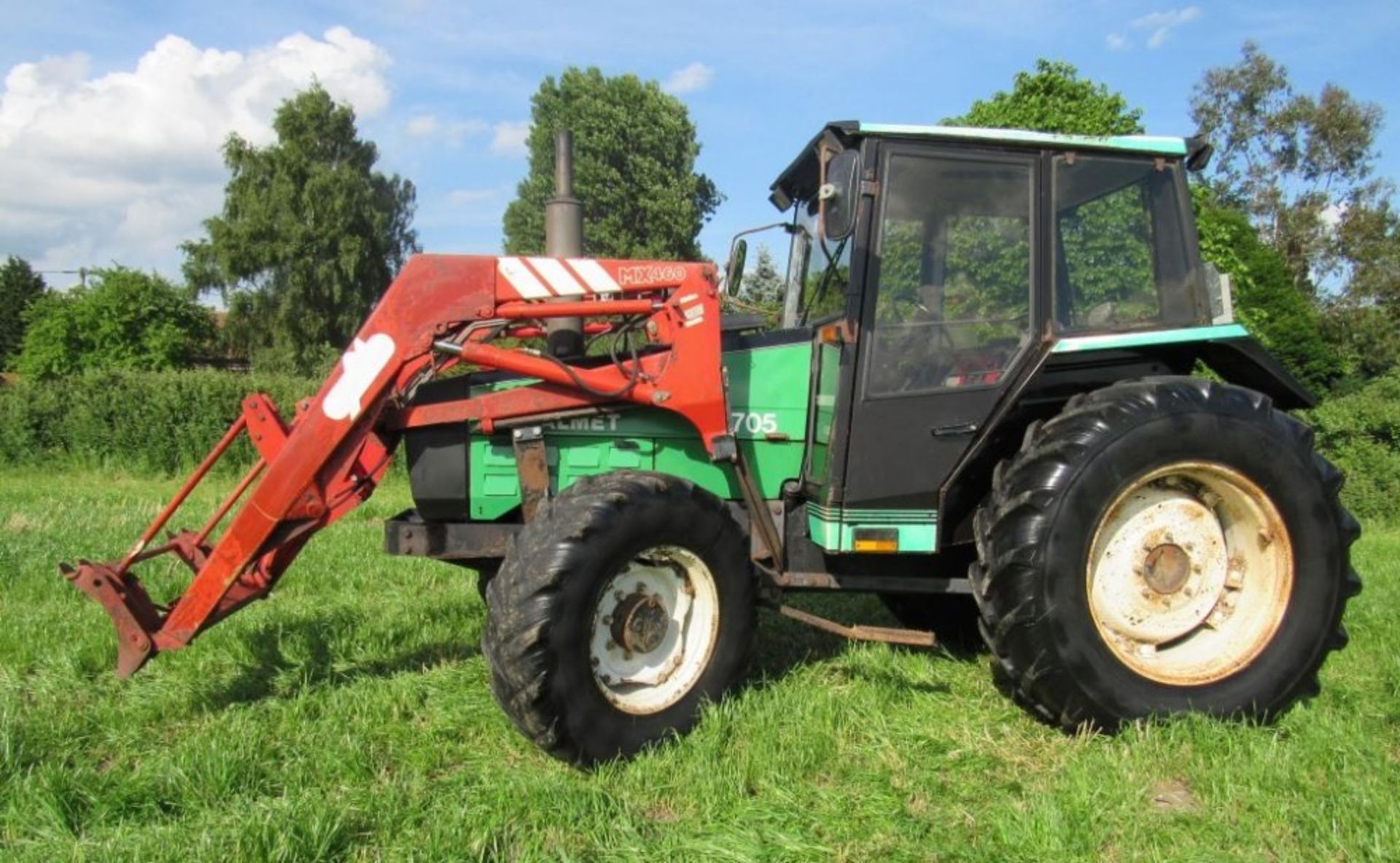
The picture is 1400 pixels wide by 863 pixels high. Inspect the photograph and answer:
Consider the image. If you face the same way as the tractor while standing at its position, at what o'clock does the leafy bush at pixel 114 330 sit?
The leafy bush is roughly at 2 o'clock from the tractor.

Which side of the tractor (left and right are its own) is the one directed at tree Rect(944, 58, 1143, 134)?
right

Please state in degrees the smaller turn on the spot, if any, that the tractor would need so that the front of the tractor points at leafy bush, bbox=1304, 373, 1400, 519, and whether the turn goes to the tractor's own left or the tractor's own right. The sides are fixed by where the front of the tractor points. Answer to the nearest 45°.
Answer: approximately 135° to the tractor's own right

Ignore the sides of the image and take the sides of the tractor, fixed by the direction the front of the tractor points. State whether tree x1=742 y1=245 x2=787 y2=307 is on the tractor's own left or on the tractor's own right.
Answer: on the tractor's own right

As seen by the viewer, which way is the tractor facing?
to the viewer's left

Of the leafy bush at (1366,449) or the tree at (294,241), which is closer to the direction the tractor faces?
the tree

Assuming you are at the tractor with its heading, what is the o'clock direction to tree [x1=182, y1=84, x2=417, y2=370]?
The tree is roughly at 2 o'clock from the tractor.

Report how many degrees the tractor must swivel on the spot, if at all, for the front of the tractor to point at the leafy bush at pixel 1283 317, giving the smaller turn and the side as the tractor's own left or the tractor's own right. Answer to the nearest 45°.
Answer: approximately 135° to the tractor's own right

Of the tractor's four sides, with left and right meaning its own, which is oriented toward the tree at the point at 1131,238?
right
